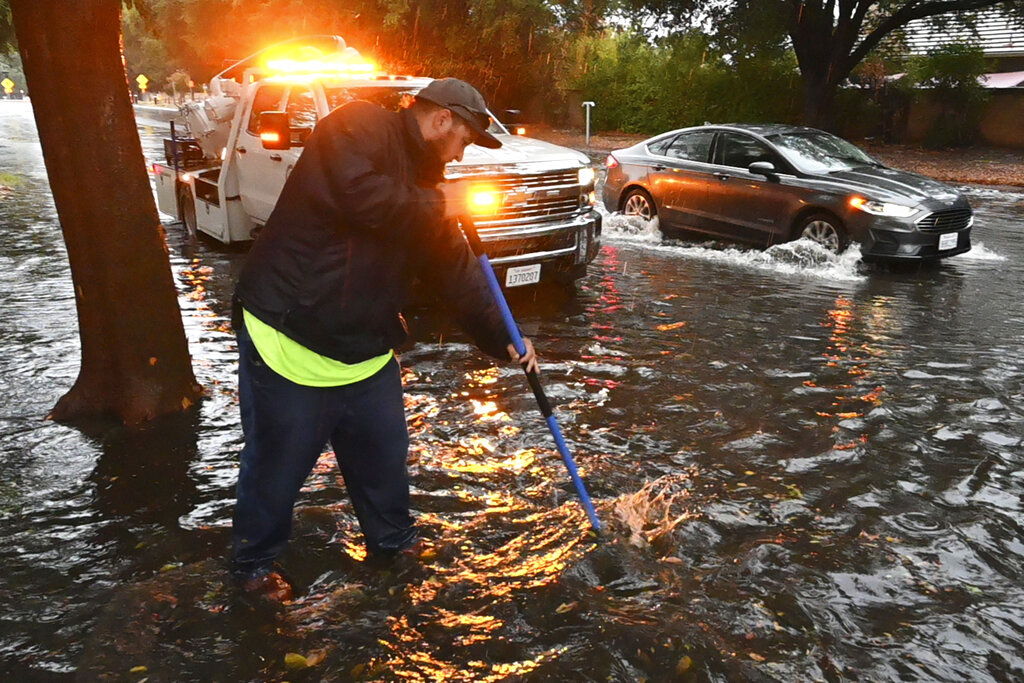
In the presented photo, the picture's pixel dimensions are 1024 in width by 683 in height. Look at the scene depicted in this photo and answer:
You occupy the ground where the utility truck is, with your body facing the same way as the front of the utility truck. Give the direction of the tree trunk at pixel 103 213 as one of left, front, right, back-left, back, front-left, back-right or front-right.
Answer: right

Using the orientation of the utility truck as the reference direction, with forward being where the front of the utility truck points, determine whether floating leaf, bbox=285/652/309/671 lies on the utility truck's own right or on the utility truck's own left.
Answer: on the utility truck's own right

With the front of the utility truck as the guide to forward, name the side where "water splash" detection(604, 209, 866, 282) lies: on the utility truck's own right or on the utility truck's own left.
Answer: on the utility truck's own left

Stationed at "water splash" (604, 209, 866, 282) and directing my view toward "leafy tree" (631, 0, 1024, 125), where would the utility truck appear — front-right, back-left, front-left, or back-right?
back-left

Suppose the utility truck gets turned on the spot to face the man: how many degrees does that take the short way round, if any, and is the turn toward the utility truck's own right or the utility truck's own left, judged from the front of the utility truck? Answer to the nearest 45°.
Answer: approximately 45° to the utility truck's own right

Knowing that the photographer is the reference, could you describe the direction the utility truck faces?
facing the viewer and to the right of the viewer

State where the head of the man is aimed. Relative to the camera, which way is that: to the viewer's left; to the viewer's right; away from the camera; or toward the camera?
to the viewer's right

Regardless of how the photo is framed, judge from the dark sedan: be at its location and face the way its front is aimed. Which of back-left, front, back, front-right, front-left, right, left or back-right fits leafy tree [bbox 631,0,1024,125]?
back-left

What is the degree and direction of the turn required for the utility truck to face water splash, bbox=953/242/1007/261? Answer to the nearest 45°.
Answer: approximately 45° to its left

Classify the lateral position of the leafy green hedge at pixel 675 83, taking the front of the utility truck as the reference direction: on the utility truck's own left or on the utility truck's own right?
on the utility truck's own left

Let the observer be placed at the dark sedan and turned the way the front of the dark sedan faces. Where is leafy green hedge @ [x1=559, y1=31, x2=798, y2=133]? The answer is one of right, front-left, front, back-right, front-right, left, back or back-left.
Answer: back-left
